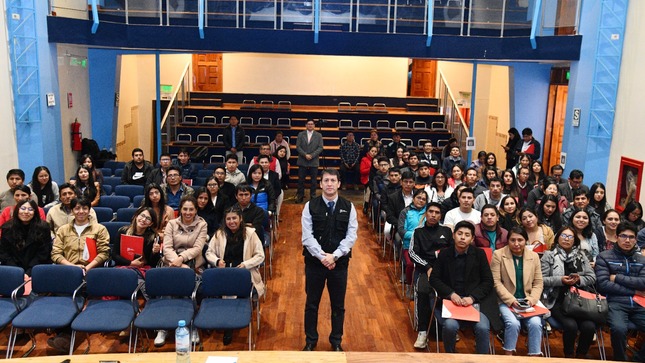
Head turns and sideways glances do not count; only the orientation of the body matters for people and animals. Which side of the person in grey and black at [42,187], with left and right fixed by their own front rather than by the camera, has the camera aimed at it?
front

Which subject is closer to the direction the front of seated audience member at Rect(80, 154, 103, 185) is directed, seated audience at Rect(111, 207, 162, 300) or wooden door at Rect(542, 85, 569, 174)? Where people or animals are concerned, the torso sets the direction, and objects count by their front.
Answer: the seated audience

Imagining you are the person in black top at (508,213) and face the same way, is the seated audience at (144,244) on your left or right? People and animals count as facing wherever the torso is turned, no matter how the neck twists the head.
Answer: on your right

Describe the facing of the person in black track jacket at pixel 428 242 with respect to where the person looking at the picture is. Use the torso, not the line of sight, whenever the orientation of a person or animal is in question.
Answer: facing the viewer

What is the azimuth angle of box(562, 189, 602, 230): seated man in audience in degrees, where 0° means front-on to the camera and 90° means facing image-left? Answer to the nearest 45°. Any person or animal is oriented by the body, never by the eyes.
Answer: approximately 0°

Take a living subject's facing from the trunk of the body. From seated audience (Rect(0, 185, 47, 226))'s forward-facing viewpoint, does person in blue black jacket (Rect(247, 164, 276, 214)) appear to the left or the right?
on their left

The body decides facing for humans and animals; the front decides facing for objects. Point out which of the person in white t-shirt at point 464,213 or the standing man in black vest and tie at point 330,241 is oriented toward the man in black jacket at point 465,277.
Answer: the person in white t-shirt

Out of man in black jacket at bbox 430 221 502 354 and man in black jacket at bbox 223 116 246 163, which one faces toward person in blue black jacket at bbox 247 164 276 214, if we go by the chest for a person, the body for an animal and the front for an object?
man in black jacket at bbox 223 116 246 163

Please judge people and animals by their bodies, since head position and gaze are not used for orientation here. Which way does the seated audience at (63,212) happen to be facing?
toward the camera
